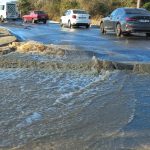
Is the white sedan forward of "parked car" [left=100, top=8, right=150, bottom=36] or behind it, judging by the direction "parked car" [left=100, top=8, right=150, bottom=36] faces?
forward

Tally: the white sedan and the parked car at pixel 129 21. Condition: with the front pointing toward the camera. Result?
0

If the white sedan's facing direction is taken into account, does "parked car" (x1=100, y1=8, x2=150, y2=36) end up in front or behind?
behind

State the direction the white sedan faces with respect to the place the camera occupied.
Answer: facing away from the viewer and to the left of the viewer

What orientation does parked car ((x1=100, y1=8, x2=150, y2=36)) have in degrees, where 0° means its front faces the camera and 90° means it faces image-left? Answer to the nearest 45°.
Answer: approximately 135°
